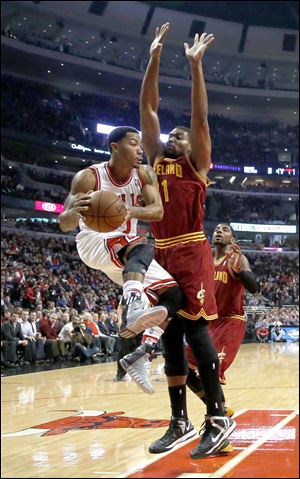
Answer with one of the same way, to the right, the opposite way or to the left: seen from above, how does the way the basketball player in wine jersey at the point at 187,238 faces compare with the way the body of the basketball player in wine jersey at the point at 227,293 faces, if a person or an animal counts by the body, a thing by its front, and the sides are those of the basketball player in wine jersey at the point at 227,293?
the same way

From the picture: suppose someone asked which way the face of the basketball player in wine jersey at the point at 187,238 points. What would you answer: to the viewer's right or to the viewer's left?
to the viewer's left

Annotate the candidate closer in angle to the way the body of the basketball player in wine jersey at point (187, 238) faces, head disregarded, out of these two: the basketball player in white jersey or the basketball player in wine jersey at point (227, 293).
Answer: the basketball player in white jersey

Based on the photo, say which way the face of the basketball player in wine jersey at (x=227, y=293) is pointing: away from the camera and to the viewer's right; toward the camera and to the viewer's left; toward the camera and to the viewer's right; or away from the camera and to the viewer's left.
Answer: toward the camera and to the viewer's left

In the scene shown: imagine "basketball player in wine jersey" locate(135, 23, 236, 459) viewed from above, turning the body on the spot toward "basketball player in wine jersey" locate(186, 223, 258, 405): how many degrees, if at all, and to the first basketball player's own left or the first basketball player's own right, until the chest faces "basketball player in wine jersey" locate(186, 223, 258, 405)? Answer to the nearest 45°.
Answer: approximately 135° to the first basketball player's own right

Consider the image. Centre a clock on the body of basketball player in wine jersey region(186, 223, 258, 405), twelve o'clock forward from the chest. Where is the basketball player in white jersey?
The basketball player in white jersey is roughly at 11 o'clock from the basketball player in wine jersey.

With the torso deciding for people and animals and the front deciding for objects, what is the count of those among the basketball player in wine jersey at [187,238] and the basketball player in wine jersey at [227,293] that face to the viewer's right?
0

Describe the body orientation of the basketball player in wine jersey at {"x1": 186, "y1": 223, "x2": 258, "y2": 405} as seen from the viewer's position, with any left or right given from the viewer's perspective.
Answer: facing the viewer and to the left of the viewer

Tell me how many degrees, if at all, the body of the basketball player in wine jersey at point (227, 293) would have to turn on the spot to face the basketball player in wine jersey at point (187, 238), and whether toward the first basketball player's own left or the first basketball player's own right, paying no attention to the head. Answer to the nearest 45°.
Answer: approximately 45° to the first basketball player's own left
